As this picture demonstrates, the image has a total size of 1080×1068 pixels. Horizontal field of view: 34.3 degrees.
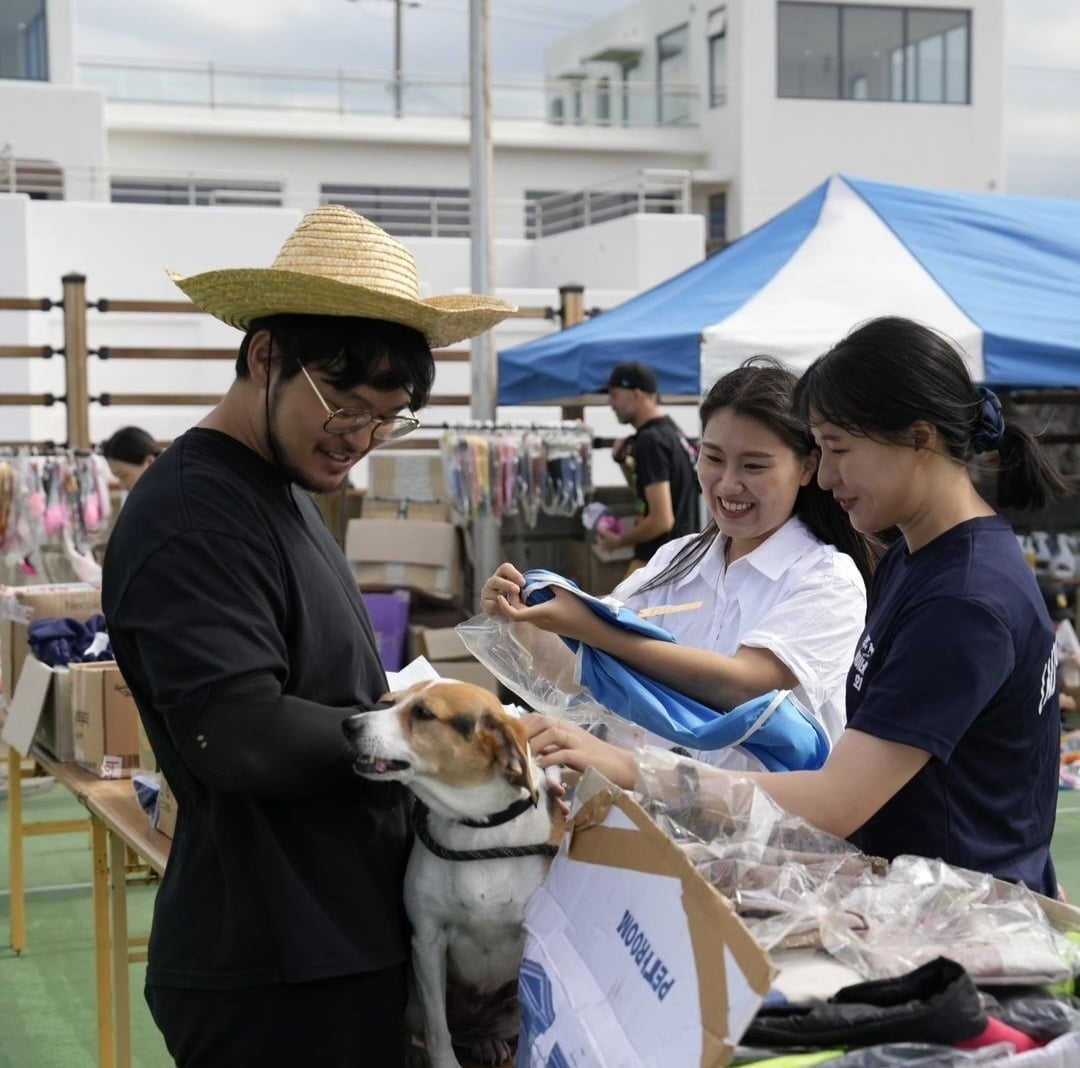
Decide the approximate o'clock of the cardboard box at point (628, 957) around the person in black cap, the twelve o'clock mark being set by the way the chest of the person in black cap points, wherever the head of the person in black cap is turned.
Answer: The cardboard box is roughly at 9 o'clock from the person in black cap.

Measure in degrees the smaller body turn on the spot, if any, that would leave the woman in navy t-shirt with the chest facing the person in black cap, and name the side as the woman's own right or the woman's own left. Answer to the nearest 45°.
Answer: approximately 90° to the woman's own right

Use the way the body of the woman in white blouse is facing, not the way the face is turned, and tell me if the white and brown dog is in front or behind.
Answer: in front

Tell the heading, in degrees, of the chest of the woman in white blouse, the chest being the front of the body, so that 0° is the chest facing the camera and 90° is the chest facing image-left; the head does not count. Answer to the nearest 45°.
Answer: approximately 45°

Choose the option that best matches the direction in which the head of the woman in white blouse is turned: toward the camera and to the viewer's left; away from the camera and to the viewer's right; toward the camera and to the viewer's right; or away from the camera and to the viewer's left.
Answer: toward the camera and to the viewer's left

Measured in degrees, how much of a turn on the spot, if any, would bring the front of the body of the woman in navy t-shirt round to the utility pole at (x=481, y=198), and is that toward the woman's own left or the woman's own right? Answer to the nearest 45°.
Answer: approximately 90° to the woman's own right

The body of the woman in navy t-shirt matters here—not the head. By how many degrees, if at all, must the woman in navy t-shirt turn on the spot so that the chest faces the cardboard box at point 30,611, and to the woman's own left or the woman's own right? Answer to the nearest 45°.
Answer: approximately 45° to the woman's own right

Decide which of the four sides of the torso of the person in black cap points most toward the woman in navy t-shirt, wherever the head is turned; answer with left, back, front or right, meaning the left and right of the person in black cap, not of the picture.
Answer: left

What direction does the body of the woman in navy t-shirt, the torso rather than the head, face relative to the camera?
to the viewer's left

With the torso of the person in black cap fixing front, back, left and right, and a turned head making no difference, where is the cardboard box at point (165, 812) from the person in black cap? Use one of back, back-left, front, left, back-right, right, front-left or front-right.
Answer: left

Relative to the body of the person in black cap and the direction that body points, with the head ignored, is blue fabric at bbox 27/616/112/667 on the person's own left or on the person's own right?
on the person's own left

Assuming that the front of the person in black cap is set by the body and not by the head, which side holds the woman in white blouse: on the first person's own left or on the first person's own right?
on the first person's own left

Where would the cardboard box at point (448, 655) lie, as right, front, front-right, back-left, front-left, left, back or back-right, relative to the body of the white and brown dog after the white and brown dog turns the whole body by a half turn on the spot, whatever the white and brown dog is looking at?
front-left

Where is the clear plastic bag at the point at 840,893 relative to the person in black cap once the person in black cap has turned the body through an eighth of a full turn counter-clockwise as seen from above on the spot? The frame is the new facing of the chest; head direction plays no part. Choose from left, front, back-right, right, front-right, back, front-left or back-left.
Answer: front-left
